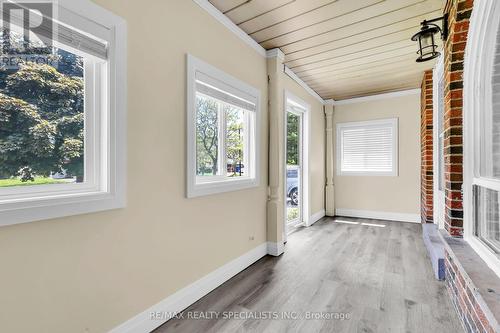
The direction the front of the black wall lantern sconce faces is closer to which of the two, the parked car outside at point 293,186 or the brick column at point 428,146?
the parked car outside

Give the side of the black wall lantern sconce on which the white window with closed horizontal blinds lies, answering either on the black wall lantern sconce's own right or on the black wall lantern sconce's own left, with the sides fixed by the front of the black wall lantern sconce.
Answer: on the black wall lantern sconce's own right

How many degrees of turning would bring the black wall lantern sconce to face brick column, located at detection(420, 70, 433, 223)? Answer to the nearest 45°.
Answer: approximately 90° to its right

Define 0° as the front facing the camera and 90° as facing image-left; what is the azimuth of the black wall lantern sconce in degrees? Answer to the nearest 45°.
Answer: approximately 90°

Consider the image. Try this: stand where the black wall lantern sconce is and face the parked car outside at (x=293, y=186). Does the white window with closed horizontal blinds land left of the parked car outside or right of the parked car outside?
right

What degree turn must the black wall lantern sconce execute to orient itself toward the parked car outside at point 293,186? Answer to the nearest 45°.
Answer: approximately 45° to its right

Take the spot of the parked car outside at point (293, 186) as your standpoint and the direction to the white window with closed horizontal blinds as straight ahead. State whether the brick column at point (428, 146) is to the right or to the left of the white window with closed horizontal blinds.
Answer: right
